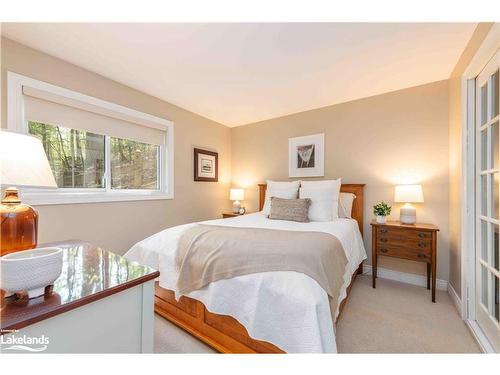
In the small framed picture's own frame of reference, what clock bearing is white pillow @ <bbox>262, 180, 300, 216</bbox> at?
The white pillow is roughly at 12 o'clock from the small framed picture.

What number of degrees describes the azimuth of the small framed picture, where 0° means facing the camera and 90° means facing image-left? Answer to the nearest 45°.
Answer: approximately 315°

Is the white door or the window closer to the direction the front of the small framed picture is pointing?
the white door

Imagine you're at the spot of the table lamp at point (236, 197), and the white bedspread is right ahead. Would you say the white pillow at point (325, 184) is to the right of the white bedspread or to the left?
left

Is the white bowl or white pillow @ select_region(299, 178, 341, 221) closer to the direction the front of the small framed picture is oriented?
the white pillow

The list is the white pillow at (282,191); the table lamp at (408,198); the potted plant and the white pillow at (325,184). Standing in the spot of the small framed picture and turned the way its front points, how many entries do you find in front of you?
4

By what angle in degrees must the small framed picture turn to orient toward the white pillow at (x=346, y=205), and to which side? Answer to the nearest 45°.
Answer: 0° — it already faces it

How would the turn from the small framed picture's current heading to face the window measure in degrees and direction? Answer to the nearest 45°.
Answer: approximately 90° to its right

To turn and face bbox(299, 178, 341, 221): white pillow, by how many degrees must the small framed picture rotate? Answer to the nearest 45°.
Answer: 0° — it already faces it
